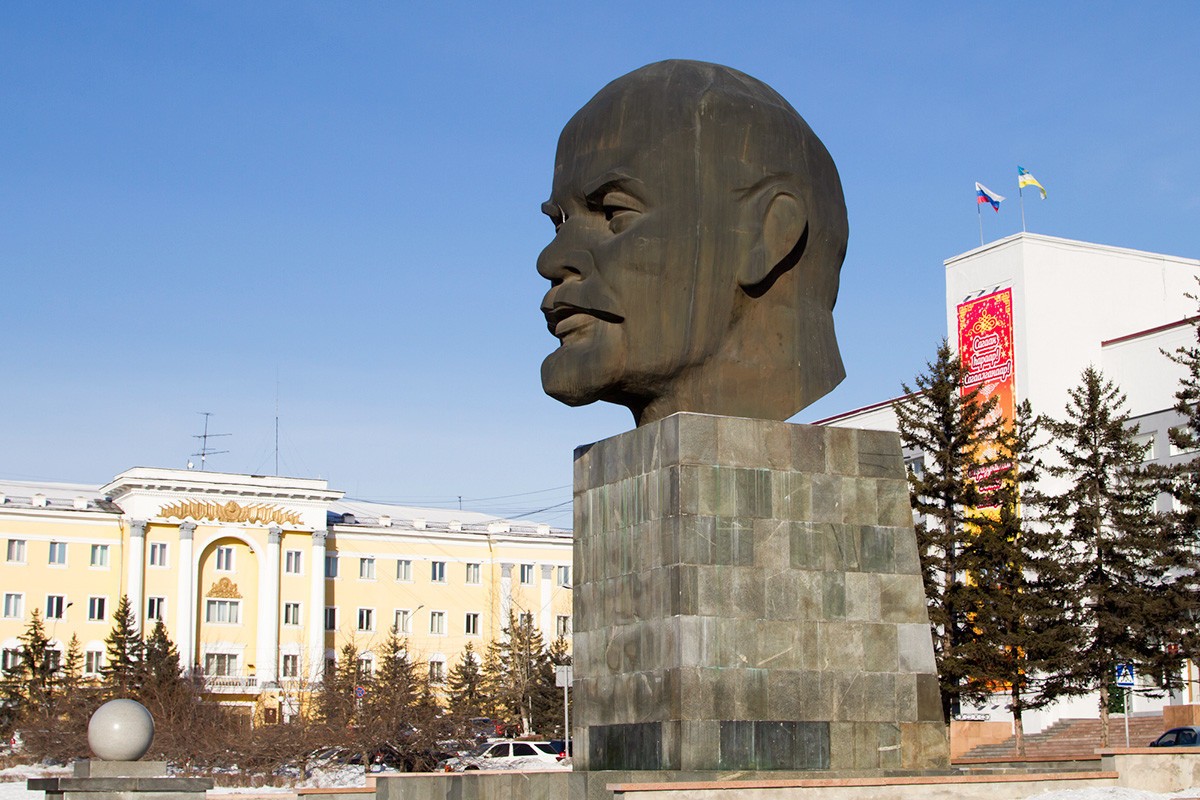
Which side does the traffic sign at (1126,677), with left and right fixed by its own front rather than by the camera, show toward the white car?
right

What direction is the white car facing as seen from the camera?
to the viewer's left

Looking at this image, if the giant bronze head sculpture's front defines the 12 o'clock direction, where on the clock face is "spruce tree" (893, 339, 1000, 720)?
The spruce tree is roughly at 5 o'clock from the giant bronze head sculpture.

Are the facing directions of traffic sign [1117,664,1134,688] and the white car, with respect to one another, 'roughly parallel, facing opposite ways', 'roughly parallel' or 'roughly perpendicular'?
roughly perpendicular

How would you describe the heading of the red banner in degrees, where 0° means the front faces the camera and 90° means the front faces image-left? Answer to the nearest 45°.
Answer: approximately 45°

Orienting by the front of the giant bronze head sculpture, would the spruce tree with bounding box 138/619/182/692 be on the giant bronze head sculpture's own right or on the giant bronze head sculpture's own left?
on the giant bronze head sculpture's own right

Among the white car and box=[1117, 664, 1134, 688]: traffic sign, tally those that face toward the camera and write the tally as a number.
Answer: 1

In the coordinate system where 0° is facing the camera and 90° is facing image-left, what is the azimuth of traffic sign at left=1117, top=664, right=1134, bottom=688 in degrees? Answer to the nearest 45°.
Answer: approximately 0°

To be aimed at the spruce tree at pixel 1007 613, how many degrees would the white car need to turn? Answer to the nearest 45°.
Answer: approximately 180°
